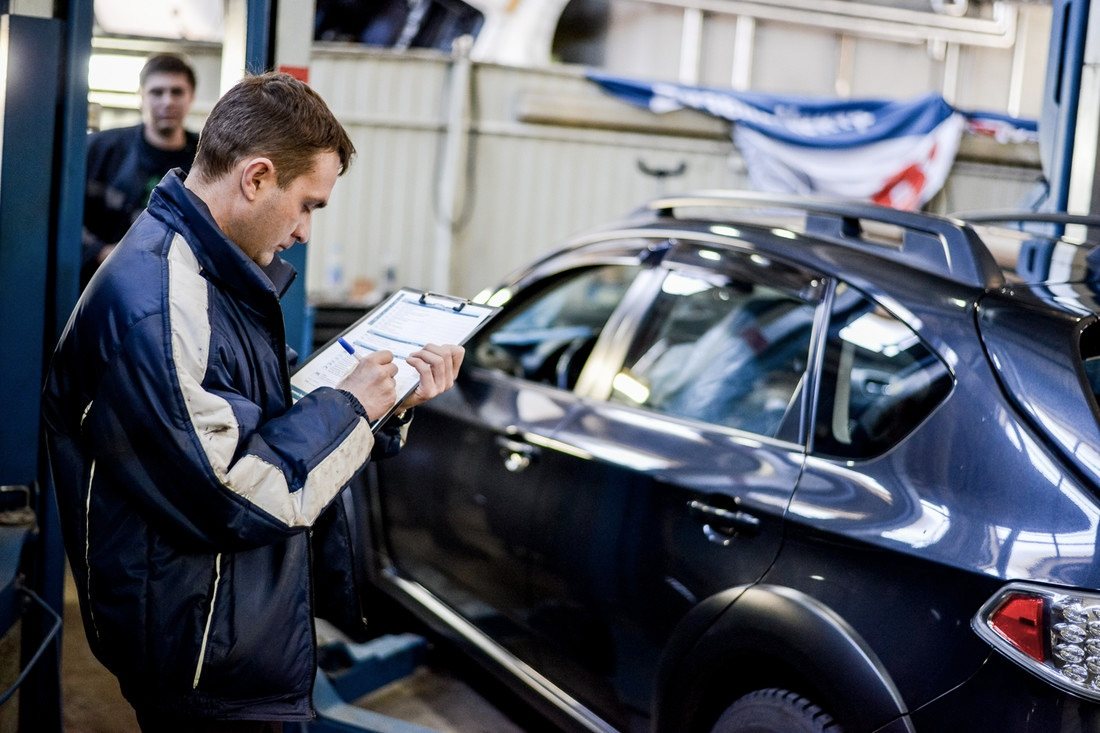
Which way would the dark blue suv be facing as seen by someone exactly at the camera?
facing away from the viewer and to the left of the viewer

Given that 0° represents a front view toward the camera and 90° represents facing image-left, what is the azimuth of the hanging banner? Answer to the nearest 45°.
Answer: approximately 0°

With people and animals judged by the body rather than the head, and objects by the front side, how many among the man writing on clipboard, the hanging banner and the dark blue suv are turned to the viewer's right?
1

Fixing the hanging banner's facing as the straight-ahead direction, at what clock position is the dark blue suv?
The dark blue suv is roughly at 12 o'clock from the hanging banner.

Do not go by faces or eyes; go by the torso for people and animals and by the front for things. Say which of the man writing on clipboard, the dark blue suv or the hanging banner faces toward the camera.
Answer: the hanging banner

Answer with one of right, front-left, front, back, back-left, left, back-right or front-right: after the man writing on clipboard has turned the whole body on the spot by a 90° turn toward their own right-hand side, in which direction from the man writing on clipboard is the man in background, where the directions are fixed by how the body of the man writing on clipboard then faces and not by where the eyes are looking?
back

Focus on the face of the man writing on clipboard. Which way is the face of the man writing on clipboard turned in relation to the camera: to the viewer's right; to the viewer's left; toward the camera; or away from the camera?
to the viewer's right

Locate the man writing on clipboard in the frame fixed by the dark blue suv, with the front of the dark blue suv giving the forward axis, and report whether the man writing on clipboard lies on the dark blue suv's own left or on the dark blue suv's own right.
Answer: on the dark blue suv's own left

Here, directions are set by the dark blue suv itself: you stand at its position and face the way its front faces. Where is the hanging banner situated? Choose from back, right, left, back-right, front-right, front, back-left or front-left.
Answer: front-right

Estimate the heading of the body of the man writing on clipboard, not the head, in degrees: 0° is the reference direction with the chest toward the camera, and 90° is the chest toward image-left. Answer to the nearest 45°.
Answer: approximately 270°

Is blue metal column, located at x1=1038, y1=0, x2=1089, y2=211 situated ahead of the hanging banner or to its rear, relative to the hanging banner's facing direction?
ahead
